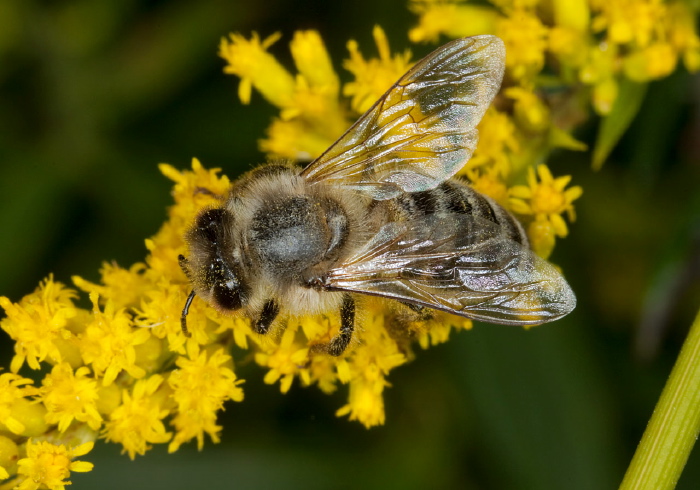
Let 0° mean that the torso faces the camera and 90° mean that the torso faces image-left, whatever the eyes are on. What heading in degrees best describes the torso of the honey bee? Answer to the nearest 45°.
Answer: approximately 90°

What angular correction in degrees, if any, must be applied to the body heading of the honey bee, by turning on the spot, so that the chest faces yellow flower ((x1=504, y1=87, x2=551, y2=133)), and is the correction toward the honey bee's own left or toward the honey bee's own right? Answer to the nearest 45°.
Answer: approximately 135° to the honey bee's own right

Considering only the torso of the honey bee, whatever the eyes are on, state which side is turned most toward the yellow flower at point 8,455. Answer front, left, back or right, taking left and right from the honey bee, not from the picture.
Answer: front
